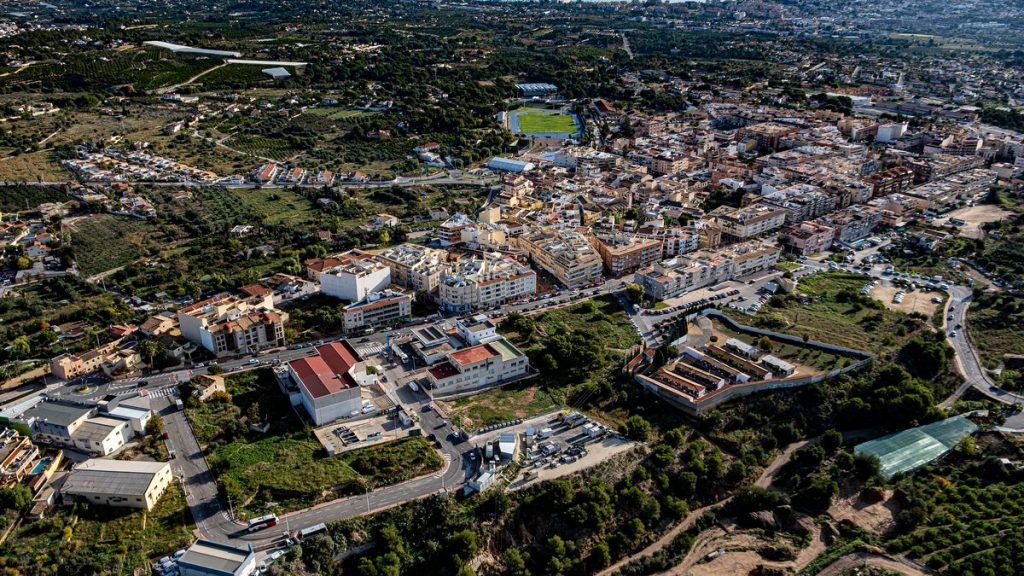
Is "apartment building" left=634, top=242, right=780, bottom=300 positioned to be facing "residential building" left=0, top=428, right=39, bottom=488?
no

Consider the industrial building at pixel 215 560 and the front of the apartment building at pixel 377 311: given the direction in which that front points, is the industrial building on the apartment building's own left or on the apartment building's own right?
on the apartment building's own right

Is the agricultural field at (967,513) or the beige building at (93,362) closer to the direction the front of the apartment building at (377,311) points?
the agricultural field

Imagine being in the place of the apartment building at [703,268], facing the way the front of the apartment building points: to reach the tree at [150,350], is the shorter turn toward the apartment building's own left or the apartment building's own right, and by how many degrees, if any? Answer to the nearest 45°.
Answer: approximately 90° to the apartment building's own right

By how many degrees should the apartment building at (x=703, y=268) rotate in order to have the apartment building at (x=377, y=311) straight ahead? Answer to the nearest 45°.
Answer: approximately 90° to its right

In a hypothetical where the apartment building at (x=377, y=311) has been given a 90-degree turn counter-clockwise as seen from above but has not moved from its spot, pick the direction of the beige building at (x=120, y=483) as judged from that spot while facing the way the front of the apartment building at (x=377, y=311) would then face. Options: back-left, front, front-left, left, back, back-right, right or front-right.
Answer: back

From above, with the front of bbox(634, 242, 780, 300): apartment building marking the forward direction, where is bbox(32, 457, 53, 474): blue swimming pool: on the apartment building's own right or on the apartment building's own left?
on the apartment building's own right

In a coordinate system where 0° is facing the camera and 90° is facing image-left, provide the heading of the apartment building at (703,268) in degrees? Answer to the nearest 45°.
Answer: approximately 315°

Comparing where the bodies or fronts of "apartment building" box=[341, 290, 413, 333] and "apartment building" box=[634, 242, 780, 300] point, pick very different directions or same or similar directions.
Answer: same or similar directions

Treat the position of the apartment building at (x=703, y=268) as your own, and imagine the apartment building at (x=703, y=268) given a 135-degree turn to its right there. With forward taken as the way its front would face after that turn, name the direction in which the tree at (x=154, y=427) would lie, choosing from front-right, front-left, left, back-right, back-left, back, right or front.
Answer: front-left

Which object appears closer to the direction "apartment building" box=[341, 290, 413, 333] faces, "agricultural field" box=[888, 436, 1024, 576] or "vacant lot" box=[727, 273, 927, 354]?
the agricultural field

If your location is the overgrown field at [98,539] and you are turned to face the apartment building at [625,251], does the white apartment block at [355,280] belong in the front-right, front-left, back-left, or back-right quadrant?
front-left

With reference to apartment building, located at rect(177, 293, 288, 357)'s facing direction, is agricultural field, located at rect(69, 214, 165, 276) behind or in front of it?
behind

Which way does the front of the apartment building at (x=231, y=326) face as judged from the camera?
facing the viewer and to the right of the viewer

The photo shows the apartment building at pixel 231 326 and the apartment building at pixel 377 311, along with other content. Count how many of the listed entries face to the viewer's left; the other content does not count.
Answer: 0

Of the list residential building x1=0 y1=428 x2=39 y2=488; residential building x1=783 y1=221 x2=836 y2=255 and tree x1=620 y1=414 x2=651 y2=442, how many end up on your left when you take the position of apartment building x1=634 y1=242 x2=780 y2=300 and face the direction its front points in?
1

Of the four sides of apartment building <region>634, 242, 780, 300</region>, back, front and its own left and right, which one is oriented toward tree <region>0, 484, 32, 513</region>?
right

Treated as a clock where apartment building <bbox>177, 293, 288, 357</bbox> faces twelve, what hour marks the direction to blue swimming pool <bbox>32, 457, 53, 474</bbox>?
The blue swimming pool is roughly at 1 o'clock from the apartment building.
